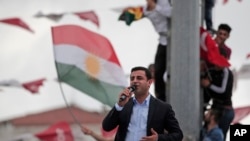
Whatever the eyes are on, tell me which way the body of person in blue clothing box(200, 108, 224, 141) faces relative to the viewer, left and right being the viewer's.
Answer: facing to the left of the viewer

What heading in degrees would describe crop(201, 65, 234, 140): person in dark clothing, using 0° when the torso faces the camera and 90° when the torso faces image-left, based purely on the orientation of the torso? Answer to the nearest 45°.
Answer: approximately 90°
